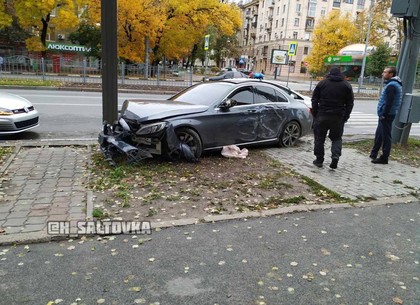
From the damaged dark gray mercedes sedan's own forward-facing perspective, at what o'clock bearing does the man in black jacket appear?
The man in black jacket is roughly at 8 o'clock from the damaged dark gray mercedes sedan.

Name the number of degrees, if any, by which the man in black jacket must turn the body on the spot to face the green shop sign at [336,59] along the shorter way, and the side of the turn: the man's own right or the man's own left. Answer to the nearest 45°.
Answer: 0° — they already face it

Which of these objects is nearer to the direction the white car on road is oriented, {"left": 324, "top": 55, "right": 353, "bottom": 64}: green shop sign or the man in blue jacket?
the man in blue jacket

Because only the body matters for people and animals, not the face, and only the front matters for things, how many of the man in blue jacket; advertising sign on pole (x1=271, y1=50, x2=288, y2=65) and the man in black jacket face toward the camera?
1

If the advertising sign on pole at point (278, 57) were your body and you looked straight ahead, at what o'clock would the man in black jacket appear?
The man in black jacket is roughly at 12 o'clock from the advertising sign on pole.

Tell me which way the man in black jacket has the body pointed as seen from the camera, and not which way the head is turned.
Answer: away from the camera

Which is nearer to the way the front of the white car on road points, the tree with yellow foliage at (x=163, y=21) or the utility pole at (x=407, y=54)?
the utility pole

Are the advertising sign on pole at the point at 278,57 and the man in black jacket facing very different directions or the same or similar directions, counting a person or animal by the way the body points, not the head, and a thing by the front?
very different directions

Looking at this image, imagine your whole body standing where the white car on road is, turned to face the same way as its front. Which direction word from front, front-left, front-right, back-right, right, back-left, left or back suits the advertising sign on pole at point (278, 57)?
left

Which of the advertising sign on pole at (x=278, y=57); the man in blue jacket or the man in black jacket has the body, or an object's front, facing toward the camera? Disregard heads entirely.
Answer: the advertising sign on pole

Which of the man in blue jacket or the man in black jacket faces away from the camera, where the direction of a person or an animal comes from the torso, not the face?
the man in black jacket

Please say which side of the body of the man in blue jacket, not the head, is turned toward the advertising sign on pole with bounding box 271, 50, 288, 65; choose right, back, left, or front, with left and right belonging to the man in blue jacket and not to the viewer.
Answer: right

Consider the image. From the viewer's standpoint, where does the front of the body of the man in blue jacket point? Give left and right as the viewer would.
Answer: facing to the left of the viewer

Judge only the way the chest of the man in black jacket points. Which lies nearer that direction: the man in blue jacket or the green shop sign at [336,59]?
the green shop sign

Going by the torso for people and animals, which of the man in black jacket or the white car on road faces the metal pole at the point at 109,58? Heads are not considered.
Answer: the white car on road

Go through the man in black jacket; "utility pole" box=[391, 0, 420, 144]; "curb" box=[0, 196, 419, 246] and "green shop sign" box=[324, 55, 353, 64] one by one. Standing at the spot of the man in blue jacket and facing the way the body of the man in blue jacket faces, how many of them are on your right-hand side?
2
